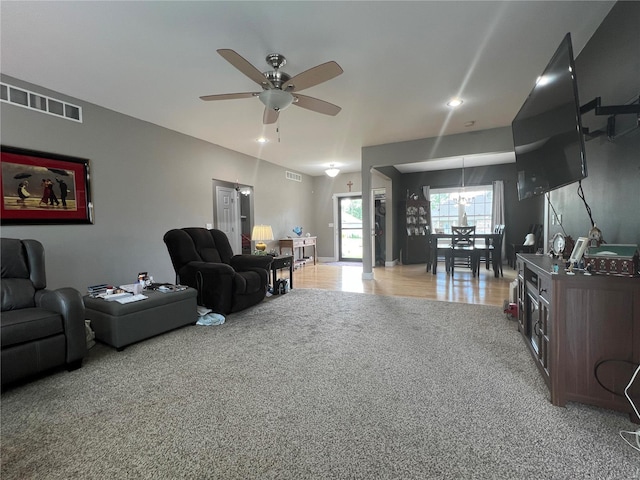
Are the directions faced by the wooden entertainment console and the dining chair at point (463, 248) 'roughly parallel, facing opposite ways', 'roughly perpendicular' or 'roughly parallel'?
roughly perpendicular

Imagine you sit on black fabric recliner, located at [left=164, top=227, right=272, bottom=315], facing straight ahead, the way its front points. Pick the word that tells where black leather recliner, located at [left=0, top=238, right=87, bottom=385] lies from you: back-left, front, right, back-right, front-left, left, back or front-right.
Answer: right

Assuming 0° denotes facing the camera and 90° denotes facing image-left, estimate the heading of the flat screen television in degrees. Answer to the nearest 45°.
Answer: approximately 45°

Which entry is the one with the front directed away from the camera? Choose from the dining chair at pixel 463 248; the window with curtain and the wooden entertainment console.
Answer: the dining chair

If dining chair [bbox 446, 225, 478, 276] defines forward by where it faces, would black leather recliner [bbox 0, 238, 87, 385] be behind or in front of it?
behind

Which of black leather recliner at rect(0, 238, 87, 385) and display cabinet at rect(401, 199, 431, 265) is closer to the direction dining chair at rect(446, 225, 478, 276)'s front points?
the display cabinet

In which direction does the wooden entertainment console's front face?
to the viewer's left

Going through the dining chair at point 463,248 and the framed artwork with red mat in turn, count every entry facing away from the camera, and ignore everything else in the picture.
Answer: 1

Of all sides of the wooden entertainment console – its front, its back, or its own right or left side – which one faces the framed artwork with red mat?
front

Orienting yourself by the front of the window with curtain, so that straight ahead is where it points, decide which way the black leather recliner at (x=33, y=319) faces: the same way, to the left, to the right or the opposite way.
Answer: to the left

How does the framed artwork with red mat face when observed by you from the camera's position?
facing the viewer and to the right of the viewer

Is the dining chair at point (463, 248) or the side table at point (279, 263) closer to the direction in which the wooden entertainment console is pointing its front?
the side table
